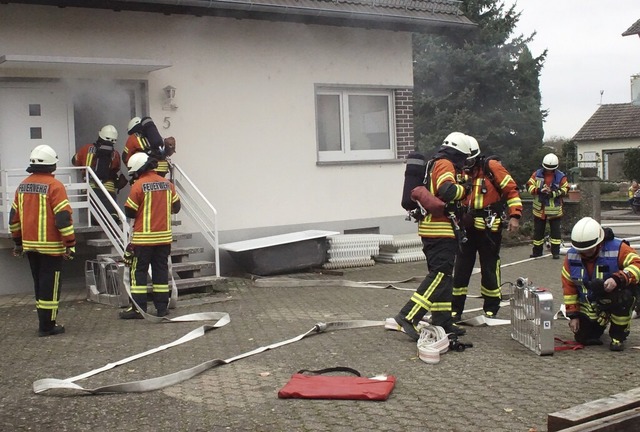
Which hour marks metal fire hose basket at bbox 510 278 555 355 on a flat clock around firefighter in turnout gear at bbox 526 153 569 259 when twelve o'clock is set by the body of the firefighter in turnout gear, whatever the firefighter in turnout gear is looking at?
The metal fire hose basket is roughly at 12 o'clock from the firefighter in turnout gear.

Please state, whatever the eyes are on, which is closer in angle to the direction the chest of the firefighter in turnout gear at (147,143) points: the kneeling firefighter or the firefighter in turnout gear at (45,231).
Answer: the firefighter in turnout gear

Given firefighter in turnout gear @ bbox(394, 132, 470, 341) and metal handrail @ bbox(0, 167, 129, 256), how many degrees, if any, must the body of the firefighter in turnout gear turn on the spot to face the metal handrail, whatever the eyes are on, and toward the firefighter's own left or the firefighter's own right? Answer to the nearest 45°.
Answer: approximately 135° to the firefighter's own left

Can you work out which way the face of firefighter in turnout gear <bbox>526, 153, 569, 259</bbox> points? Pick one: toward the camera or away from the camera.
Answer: toward the camera

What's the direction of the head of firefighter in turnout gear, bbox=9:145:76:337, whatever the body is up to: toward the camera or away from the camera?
away from the camera

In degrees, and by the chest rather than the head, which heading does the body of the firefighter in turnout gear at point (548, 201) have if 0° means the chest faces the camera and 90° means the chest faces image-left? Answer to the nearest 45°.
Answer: approximately 0°

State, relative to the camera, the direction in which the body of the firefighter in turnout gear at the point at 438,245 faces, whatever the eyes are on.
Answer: to the viewer's right

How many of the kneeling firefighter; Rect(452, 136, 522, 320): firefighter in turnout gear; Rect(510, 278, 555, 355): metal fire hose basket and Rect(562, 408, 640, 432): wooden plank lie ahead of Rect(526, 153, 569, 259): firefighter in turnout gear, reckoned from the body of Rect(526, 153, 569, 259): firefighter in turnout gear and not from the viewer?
4

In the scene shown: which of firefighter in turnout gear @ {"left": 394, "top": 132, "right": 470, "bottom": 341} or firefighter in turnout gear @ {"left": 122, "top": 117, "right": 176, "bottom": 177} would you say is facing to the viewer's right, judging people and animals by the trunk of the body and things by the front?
firefighter in turnout gear @ {"left": 394, "top": 132, "right": 470, "bottom": 341}

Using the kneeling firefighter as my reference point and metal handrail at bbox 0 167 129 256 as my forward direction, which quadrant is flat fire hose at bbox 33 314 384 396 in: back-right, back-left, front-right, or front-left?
front-left

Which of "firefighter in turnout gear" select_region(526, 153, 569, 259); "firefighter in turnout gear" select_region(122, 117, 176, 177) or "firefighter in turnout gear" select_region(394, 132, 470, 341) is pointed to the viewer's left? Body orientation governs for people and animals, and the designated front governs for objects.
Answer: "firefighter in turnout gear" select_region(122, 117, 176, 177)

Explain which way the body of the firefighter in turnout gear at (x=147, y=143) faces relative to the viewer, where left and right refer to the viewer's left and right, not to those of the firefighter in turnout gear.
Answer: facing to the left of the viewer

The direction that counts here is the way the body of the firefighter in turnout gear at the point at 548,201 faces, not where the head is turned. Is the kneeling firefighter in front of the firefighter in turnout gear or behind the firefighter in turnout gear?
in front

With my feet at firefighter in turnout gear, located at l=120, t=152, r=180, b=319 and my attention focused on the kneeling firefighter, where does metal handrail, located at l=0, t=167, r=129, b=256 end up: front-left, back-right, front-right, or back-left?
back-left

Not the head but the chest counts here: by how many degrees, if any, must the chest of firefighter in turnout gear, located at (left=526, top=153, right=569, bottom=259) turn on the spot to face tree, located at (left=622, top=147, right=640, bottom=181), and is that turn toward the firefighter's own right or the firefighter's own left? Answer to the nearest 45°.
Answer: approximately 180°

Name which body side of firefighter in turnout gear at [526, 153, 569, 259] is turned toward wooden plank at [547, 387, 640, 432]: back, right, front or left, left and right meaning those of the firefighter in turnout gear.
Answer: front

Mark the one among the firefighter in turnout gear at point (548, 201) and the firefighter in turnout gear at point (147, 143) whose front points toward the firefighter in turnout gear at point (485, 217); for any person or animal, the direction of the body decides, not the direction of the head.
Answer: the firefighter in turnout gear at point (548, 201)

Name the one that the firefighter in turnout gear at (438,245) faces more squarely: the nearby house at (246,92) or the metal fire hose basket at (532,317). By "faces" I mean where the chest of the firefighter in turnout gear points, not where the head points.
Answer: the metal fire hose basket

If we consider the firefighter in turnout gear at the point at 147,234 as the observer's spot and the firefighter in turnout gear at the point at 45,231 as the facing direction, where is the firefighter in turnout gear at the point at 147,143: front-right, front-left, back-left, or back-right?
back-right

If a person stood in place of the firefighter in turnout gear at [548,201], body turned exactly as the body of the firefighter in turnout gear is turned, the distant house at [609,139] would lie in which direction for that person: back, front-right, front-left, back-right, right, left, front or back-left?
back
